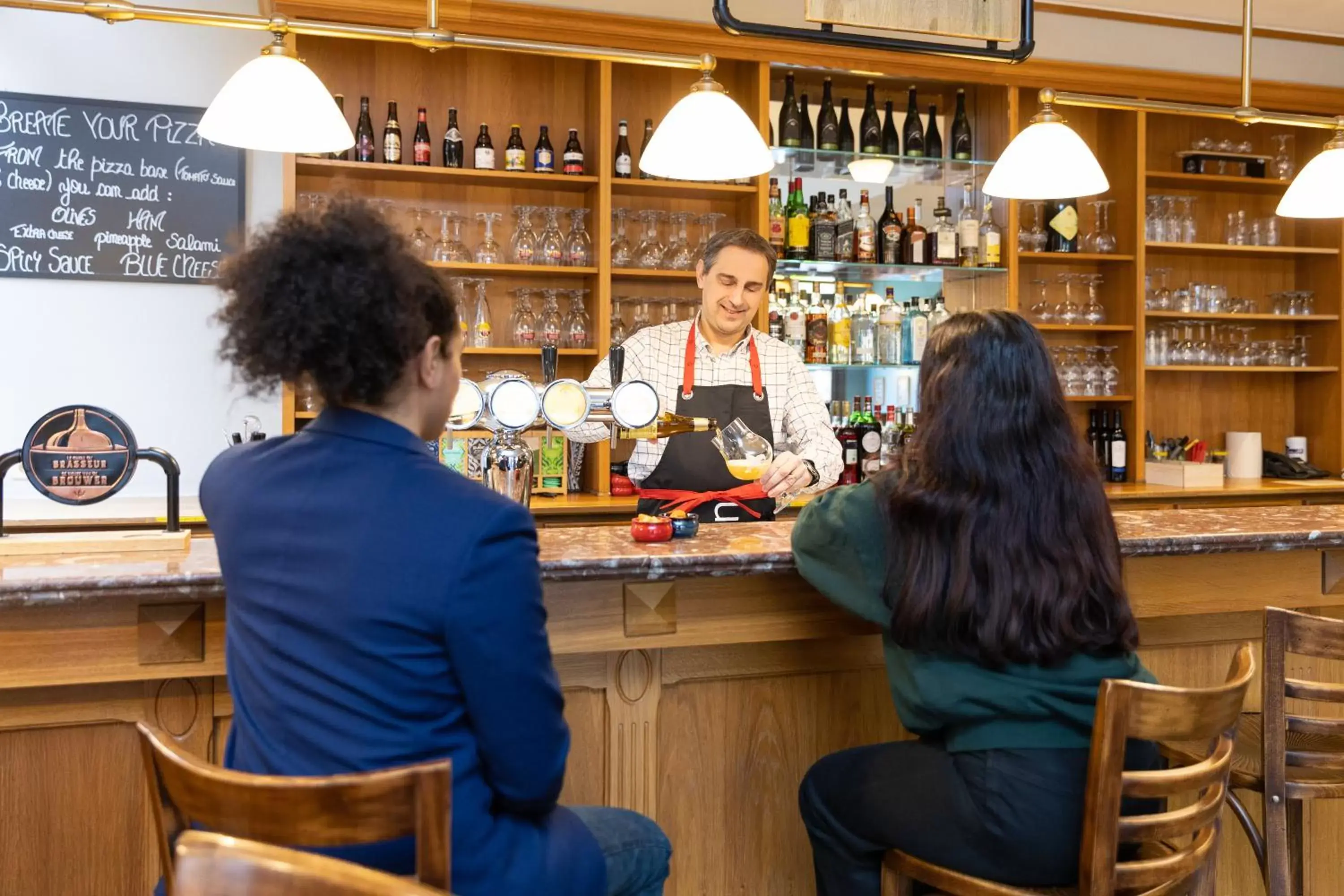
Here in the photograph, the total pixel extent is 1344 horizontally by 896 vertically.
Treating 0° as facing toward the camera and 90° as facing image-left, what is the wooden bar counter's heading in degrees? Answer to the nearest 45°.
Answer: approximately 0°

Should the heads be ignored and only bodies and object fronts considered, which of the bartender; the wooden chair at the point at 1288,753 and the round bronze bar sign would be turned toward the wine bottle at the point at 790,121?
the wooden chair

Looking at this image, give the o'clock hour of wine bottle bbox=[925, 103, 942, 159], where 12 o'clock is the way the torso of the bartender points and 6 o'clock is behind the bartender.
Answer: The wine bottle is roughly at 7 o'clock from the bartender.

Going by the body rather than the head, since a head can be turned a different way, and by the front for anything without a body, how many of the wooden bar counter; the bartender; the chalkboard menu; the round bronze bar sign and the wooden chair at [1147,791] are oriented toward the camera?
4

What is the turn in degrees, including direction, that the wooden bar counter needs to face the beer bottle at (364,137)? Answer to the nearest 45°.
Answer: approximately 135° to its right

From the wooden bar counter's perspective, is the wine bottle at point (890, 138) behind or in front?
behind

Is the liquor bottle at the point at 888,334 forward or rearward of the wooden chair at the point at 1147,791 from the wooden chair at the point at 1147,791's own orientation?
forward

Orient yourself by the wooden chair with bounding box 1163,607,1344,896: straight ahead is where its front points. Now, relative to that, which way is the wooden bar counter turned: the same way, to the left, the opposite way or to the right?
the opposite way

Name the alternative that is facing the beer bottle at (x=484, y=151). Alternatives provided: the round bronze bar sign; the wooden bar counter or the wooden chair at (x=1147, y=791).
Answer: the wooden chair
